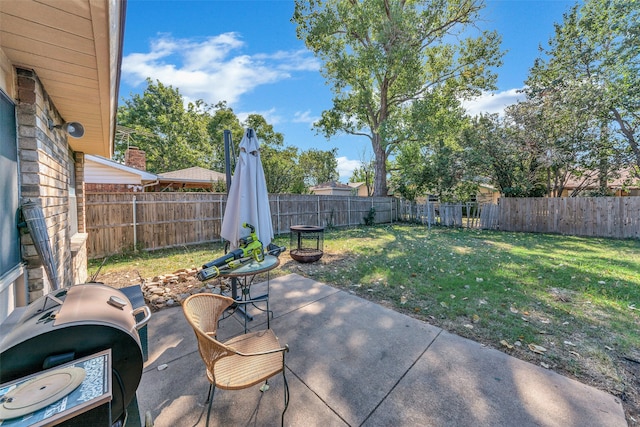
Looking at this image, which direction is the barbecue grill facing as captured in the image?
to the viewer's right

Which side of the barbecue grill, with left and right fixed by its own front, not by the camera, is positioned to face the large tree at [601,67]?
front

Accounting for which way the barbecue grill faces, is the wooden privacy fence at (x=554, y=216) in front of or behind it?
in front

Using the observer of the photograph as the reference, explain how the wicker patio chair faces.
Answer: facing to the right of the viewer

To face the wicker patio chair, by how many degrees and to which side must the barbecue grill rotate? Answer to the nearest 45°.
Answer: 0° — it already faces it

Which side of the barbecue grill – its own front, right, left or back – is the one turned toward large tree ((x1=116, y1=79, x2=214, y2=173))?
left

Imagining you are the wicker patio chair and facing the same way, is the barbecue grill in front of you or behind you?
behind
